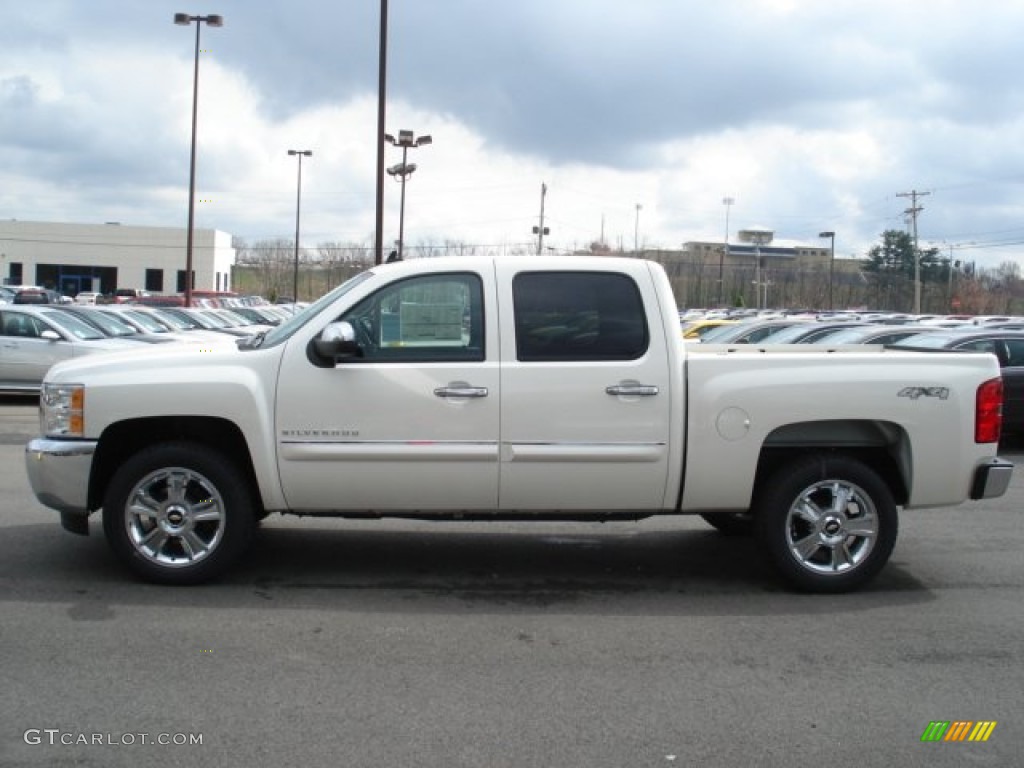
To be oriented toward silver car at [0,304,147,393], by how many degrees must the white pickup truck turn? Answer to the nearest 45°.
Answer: approximately 45° to its right

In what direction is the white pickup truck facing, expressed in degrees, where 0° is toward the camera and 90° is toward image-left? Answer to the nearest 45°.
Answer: approximately 90°
